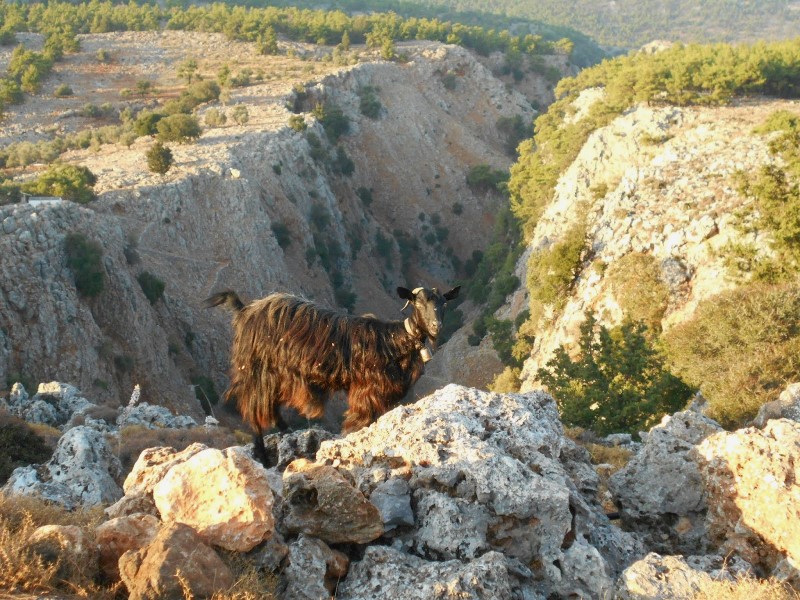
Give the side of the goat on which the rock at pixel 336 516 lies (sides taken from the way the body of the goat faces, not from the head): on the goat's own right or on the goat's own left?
on the goat's own right

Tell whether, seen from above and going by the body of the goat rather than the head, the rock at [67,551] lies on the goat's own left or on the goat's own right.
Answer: on the goat's own right

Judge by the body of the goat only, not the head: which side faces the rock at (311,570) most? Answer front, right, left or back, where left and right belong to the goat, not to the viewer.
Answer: right

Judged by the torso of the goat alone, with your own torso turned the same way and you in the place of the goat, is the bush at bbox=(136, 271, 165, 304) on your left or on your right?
on your left

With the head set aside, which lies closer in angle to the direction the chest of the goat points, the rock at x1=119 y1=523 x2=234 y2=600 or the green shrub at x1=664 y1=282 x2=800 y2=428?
the green shrub

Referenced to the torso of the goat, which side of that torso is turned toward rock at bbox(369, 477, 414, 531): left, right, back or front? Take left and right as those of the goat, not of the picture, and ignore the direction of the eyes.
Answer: right

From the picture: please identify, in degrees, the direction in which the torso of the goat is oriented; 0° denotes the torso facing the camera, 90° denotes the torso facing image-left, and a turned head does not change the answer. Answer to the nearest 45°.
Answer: approximately 270°

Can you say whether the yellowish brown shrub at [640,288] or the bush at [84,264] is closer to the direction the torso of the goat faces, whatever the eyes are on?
the yellowish brown shrub

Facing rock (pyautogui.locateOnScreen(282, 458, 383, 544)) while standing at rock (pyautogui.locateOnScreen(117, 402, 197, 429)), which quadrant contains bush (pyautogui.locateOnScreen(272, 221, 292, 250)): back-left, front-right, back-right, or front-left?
back-left

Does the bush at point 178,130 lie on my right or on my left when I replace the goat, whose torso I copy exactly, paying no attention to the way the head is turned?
on my left

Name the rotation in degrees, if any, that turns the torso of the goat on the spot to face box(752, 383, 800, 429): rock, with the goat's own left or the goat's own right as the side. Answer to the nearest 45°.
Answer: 0° — it already faces it

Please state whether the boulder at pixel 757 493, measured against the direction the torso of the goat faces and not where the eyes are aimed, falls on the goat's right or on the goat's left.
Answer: on the goat's right

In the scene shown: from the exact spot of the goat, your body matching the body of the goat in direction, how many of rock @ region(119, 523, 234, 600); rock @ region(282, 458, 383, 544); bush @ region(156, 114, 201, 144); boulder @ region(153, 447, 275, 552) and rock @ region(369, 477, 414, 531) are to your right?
4

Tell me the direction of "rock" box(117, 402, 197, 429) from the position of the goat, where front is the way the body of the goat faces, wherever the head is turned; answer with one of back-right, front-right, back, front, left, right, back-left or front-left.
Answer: back-left
